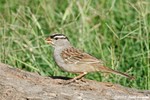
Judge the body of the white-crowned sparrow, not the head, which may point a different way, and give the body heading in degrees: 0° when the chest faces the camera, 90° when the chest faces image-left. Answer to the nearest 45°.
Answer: approximately 90°
